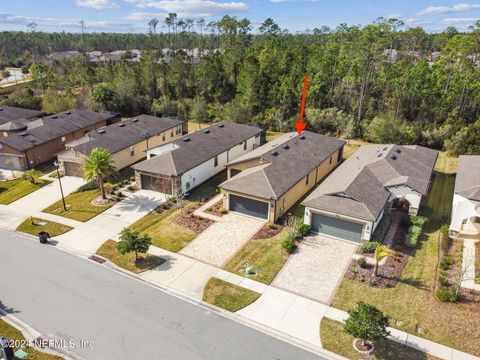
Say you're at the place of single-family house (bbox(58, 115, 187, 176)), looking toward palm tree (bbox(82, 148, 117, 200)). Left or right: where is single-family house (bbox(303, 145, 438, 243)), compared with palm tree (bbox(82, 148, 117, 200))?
left

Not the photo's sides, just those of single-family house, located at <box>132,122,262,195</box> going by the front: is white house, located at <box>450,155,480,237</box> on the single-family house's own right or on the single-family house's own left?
on the single-family house's own left

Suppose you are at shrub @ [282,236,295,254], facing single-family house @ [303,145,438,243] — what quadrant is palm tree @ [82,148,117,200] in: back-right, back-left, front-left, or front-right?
back-left

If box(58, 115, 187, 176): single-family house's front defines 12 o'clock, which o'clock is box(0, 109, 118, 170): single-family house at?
box(0, 109, 118, 170): single-family house is roughly at 2 o'clock from box(58, 115, 187, 176): single-family house.

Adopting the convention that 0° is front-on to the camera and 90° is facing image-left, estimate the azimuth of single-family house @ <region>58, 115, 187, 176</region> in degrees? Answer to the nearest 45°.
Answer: approximately 45°

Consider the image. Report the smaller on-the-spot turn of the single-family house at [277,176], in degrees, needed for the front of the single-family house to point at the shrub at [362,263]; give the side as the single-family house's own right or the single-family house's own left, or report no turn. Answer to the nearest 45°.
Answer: approximately 90° to the single-family house's own left

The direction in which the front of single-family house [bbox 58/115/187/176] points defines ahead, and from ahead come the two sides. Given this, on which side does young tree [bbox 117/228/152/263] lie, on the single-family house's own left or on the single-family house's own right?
on the single-family house's own left

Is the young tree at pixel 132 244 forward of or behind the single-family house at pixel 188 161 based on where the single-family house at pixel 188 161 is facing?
forward

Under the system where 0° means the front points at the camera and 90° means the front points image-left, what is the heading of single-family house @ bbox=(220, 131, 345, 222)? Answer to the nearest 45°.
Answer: approximately 45°

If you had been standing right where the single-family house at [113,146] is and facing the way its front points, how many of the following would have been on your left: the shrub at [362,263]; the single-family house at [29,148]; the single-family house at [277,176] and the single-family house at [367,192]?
3

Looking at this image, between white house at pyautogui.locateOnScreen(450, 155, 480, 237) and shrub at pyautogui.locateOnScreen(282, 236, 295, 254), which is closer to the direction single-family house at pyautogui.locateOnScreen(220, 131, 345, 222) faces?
the shrub

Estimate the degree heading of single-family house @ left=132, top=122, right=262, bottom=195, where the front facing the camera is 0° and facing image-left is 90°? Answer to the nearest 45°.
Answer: approximately 45°

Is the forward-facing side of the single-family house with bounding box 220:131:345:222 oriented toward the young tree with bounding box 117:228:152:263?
yes

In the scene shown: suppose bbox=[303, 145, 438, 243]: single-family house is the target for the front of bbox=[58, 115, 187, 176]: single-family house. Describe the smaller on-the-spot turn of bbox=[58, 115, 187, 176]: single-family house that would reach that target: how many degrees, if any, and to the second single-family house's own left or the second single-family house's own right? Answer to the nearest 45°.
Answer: approximately 90° to the second single-family house's own left

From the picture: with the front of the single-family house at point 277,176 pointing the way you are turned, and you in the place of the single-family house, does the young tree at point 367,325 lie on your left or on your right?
on your left
